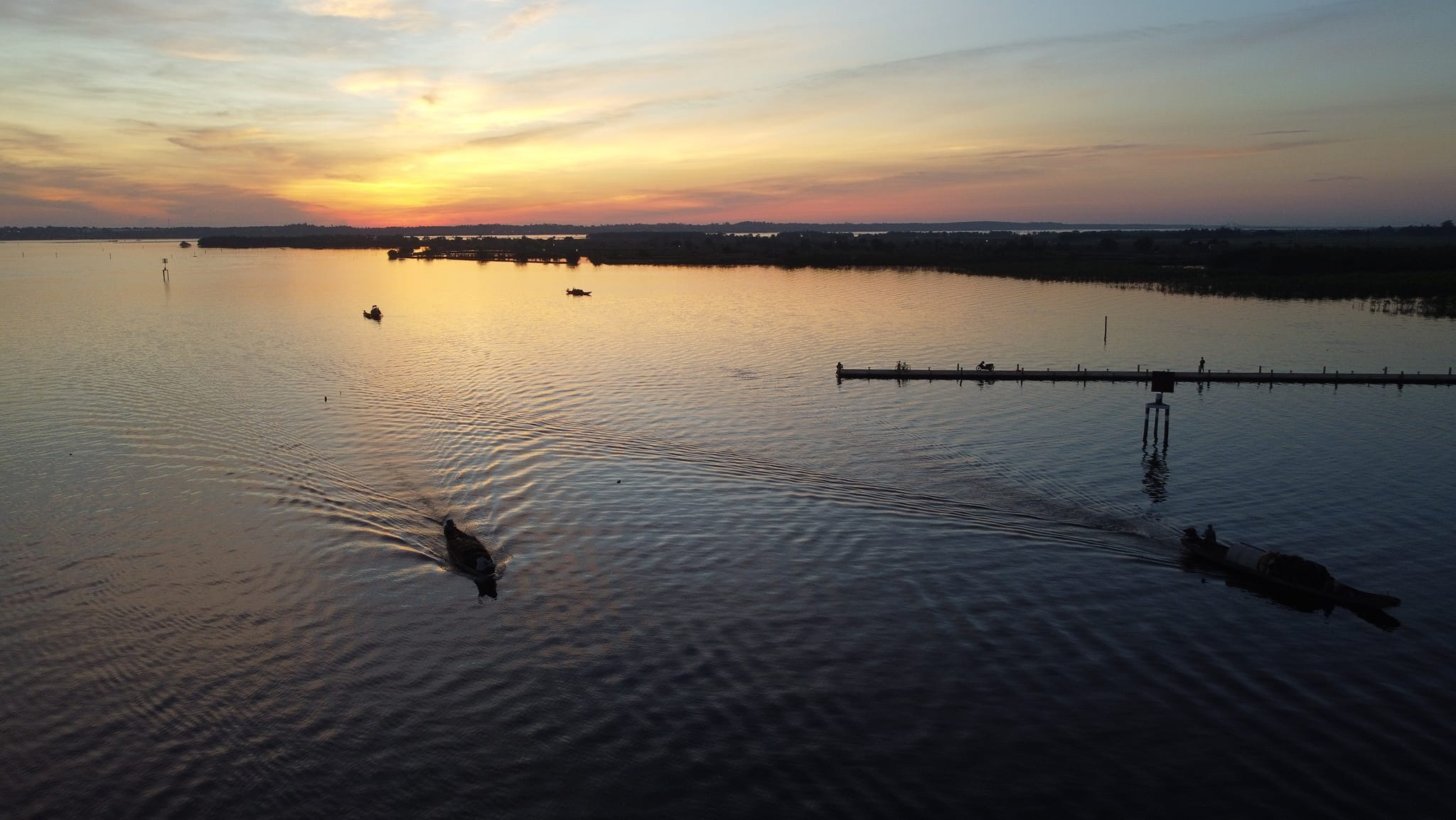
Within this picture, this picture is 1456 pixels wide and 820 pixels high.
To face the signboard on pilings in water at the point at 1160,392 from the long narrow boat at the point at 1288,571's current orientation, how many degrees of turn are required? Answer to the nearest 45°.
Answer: approximately 135° to its left

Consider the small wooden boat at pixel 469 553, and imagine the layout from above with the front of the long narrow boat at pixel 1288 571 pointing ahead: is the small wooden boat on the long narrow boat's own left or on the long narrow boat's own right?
on the long narrow boat's own right

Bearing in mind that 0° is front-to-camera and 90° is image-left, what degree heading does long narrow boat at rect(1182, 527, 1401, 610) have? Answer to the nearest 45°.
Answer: approximately 315°
